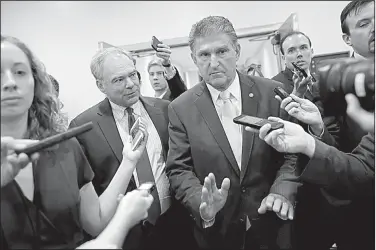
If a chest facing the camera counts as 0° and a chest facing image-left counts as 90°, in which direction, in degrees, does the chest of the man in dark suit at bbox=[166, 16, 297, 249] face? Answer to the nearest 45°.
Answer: approximately 0°

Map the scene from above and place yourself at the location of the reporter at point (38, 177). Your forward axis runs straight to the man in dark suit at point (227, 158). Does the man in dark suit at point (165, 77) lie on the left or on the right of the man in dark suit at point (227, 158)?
left

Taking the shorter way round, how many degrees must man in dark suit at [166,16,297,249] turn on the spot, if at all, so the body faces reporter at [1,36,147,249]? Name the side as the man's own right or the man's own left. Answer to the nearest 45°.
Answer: approximately 45° to the man's own right
